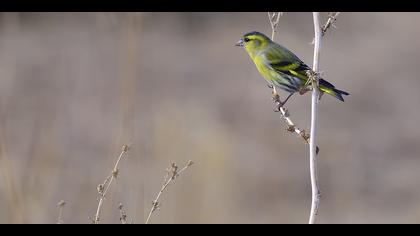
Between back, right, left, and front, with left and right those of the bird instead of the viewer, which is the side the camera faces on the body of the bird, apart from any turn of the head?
left
